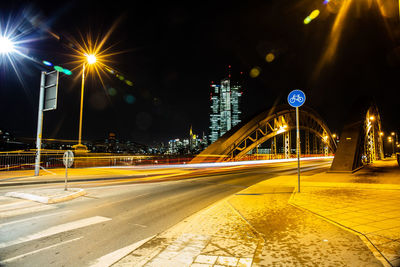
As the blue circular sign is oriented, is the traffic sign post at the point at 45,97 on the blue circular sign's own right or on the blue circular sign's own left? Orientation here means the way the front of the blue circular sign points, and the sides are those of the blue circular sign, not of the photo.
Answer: on the blue circular sign's own right

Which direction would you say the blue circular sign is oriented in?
toward the camera

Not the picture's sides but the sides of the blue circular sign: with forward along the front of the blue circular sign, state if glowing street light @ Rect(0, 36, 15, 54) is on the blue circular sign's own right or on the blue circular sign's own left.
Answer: on the blue circular sign's own right

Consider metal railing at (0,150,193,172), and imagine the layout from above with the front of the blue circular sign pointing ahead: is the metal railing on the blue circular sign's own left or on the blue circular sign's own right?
on the blue circular sign's own right
